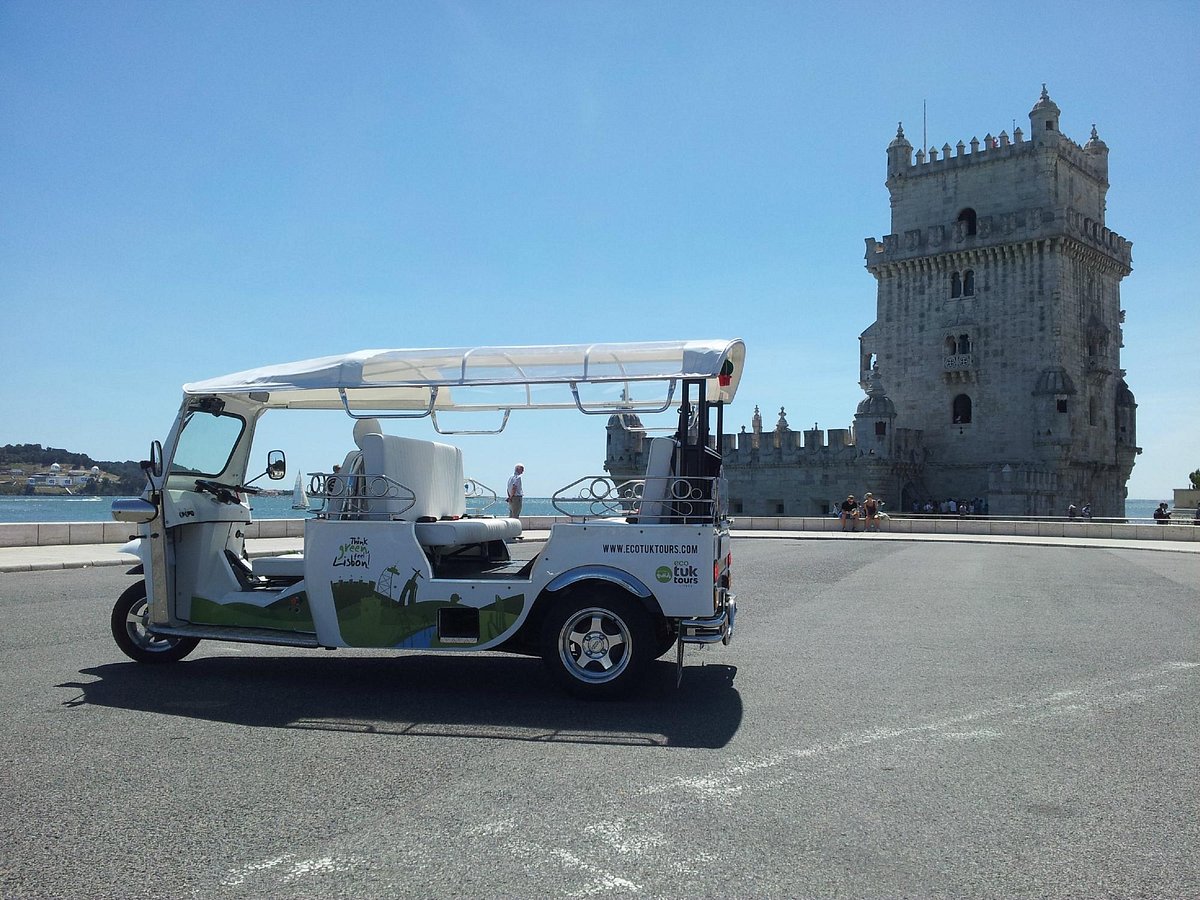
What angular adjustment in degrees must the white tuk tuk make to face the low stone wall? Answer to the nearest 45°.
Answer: approximately 135° to its right

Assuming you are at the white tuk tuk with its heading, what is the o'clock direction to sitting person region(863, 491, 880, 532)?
The sitting person is roughly at 4 o'clock from the white tuk tuk.

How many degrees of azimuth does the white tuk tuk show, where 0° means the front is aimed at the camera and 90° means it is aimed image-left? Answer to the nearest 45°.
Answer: approximately 90°

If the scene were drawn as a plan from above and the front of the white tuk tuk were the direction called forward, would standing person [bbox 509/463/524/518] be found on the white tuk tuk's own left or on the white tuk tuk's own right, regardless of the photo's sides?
on the white tuk tuk's own right

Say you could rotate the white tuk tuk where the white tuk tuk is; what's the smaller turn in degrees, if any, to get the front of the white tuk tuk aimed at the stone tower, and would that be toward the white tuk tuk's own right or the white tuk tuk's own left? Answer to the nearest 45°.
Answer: approximately 135° to the white tuk tuk's own right

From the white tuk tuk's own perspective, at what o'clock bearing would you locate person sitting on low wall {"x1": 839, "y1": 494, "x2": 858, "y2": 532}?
The person sitting on low wall is roughly at 4 o'clock from the white tuk tuk.
